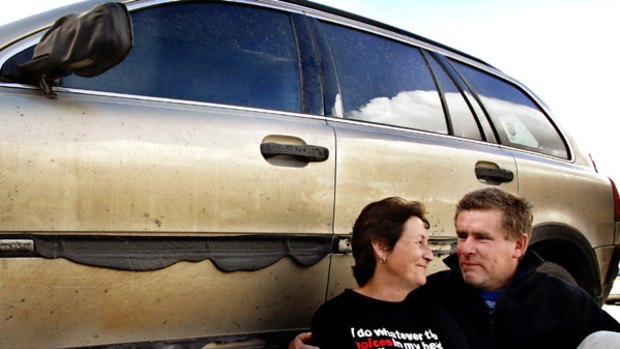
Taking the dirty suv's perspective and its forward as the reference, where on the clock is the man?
The man is roughly at 7 o'clock from the dirty suv.
